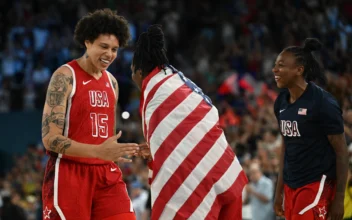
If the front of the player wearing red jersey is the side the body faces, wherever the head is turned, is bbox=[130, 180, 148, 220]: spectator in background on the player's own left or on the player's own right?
on the player's own left

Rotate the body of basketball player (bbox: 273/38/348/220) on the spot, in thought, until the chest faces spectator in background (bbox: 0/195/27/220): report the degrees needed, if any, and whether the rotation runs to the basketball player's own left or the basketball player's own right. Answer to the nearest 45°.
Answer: approximately 90° to the basketball player's own right

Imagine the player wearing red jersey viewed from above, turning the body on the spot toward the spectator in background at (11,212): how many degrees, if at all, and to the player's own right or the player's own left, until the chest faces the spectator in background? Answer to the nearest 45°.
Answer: approximately 135° to the player's own left

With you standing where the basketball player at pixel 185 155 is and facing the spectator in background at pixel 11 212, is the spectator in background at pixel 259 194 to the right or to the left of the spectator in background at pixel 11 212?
right

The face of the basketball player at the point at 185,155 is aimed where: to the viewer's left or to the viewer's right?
to the viewer's left

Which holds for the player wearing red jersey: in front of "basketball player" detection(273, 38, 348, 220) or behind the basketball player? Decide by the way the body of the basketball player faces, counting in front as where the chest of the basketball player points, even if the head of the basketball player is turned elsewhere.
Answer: in front

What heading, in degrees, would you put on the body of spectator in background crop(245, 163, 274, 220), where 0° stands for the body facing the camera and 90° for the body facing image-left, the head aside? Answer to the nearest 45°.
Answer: approximately 45°

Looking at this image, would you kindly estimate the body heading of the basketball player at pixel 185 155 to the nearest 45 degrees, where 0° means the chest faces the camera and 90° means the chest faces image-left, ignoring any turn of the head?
approximately 135°

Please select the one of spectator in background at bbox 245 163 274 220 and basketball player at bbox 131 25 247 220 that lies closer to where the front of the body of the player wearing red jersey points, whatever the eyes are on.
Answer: the basketball player

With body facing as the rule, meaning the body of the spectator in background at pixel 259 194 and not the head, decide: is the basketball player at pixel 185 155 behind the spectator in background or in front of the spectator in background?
in front

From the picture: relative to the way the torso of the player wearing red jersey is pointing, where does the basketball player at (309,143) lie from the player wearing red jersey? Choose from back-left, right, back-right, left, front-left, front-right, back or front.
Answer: front-left

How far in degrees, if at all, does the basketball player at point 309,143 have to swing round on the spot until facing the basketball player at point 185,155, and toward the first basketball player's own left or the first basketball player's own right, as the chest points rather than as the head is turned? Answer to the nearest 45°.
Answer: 0° — they already face them
